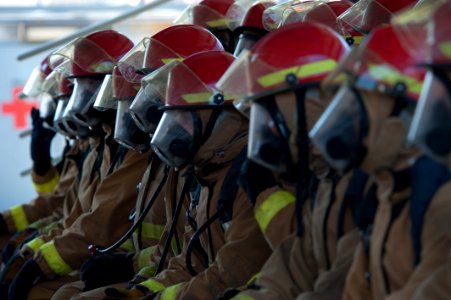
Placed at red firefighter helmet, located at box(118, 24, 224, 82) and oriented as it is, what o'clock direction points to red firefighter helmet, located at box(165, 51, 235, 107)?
red firefighter helmet, located at box(165, 51, 235, 107) is roughly at 9 o'clock from red firefighter helmet, located at box(118, 24, 224, 82).

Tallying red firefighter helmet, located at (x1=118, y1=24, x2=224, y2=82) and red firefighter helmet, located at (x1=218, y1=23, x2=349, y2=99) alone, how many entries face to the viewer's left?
2

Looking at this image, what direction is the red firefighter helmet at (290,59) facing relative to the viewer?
to the viewer's left

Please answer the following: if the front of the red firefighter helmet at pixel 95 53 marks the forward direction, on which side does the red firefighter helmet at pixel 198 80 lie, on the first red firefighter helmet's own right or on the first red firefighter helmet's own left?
on the first red firefighter helmet's own left

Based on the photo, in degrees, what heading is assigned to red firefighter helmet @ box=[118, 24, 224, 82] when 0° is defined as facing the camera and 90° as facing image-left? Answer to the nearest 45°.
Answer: approximately 90°

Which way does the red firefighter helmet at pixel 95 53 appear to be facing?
to the viewer's left

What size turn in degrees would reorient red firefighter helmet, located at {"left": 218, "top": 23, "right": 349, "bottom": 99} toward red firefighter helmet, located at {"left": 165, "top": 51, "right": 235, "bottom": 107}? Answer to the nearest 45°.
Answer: approximately 45° to its right

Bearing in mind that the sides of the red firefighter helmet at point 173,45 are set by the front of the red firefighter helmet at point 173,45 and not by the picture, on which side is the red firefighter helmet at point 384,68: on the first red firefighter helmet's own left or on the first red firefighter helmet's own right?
on the first red firefighter helmet's own left
